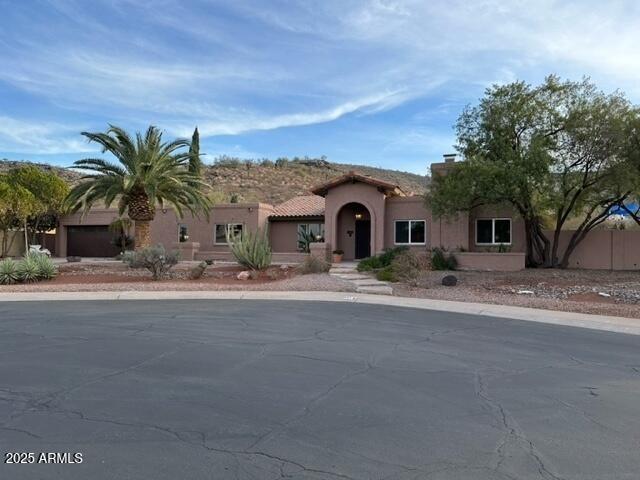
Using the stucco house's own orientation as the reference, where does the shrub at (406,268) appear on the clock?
The shrub is roughly at 12 o'clock from the stucco house.

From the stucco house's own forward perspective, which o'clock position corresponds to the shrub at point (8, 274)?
The shrub is roughly at 2 o'clock from the stucco house.

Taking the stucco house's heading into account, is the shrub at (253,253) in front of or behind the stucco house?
in front

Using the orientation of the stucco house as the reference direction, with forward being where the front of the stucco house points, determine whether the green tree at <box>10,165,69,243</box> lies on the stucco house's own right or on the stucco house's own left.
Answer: on the stucco house's own right

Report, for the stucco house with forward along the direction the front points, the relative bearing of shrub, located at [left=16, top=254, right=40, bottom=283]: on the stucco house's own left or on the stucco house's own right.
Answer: on the stucco house's own right

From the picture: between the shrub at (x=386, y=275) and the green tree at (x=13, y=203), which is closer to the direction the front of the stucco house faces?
the shrub

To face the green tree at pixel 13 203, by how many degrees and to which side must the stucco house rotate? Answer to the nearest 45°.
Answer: approximately 90° to its right

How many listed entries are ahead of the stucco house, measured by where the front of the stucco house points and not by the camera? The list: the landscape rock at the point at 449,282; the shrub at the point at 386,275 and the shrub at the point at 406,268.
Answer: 3

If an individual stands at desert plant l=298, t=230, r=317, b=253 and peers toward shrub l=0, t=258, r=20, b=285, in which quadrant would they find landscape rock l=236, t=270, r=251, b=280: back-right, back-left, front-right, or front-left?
front-left

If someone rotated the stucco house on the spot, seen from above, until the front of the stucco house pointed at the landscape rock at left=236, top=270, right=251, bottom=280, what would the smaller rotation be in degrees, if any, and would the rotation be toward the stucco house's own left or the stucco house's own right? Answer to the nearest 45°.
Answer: approximately 45° to the stucco house's own right

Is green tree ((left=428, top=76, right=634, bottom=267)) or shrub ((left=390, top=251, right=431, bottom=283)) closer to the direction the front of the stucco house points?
the shrub

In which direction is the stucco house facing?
toward the camera

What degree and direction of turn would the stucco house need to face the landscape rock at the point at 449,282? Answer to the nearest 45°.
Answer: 0° — it already faces it

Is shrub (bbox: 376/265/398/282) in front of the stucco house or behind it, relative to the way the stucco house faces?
in front
